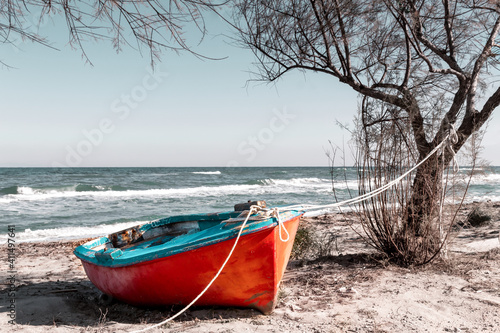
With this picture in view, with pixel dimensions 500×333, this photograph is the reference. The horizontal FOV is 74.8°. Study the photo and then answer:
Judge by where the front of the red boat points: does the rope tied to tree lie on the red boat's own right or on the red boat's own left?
on the red boat's own left
